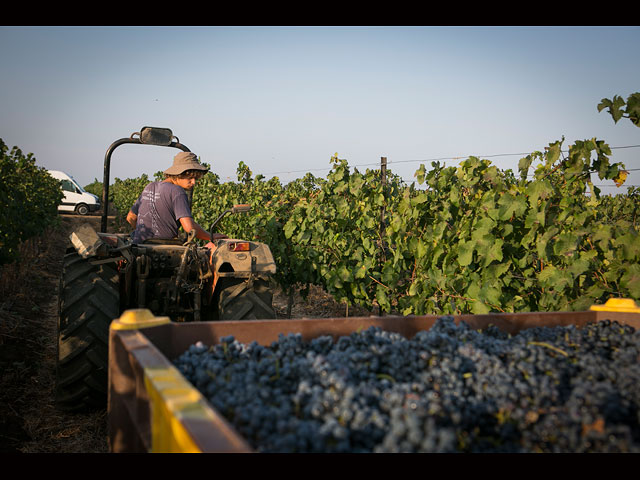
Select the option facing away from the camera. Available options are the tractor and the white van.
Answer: the tractor

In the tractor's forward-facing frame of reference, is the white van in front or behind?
in front

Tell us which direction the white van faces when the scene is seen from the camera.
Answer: facing to the right of the viewer

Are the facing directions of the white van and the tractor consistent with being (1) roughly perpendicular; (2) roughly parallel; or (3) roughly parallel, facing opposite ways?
roughly perpendicular

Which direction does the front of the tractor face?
away from the camera

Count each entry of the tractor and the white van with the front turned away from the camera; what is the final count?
1

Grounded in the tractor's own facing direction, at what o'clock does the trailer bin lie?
The trailer bin is roughly at 6 o'clock from the tractor.

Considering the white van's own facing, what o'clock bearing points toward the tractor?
The tractor is roughly at 3 o'clock from the white van.

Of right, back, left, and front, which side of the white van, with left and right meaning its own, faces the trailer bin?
right
